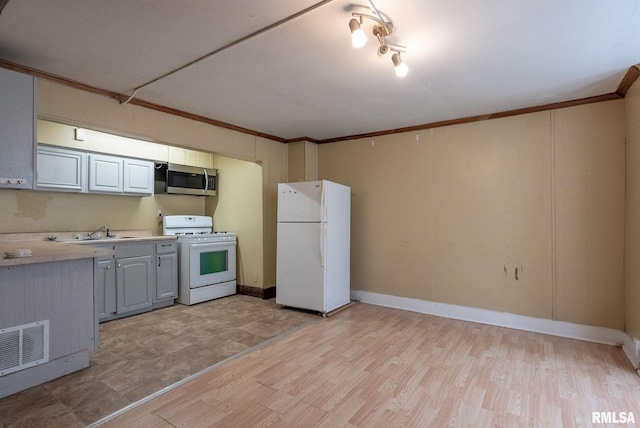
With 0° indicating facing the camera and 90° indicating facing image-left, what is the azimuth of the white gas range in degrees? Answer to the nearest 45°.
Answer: approximately 315°

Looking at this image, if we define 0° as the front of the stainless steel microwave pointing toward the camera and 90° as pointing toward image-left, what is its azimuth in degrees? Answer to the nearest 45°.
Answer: approximately 315°

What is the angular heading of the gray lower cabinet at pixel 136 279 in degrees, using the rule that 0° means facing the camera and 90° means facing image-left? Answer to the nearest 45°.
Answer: approximately 315°

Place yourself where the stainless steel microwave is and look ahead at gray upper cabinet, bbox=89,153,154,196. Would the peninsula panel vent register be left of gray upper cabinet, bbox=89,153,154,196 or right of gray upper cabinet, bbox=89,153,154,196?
left

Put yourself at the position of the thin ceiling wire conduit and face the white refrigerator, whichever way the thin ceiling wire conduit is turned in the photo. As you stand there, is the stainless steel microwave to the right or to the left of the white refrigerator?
left

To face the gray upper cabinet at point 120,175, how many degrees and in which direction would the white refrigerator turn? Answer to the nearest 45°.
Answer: approximately 45° to its right

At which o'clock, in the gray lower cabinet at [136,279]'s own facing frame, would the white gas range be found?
The white gas range is roughly at 10 o'clock from the gray lower cabinet.
